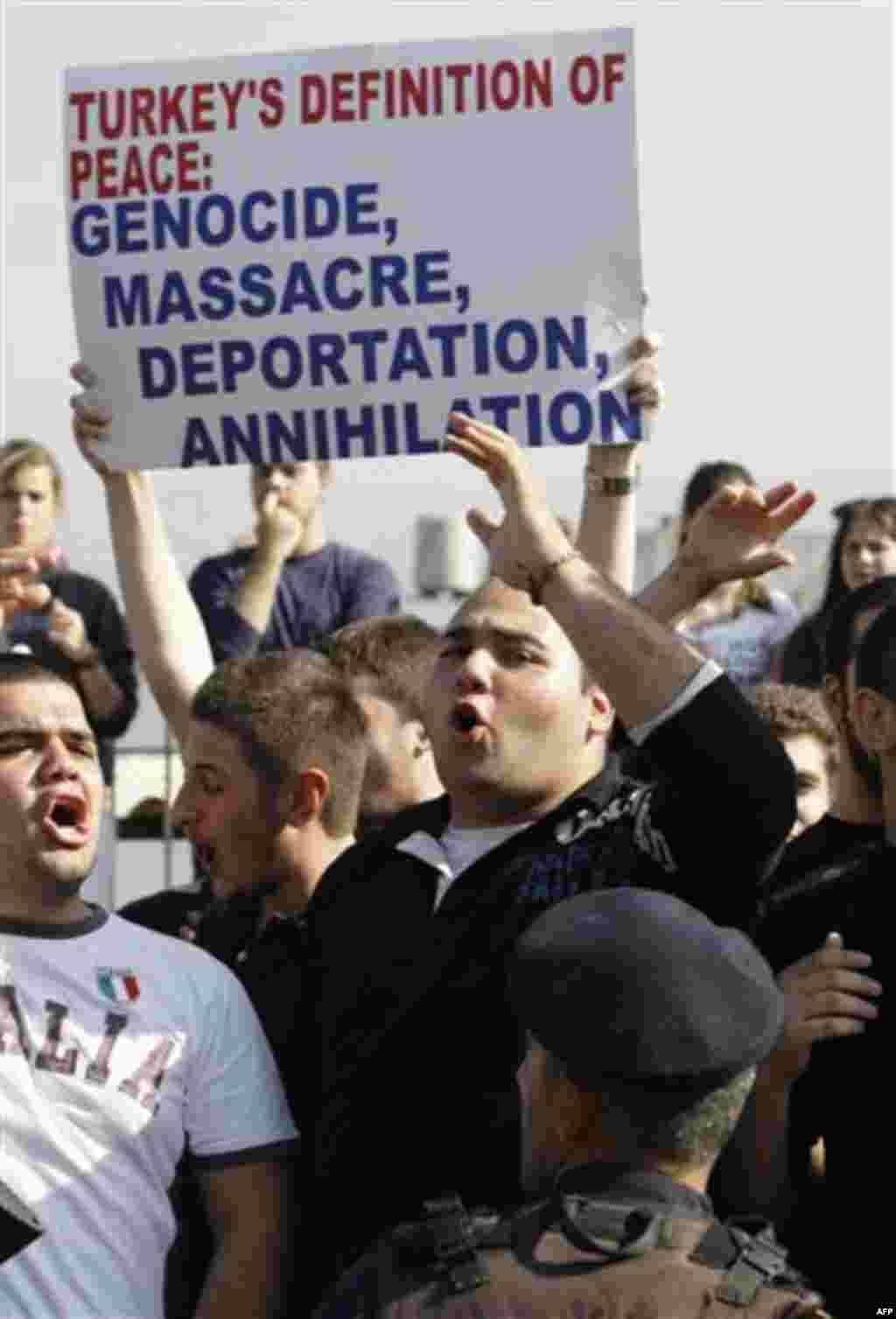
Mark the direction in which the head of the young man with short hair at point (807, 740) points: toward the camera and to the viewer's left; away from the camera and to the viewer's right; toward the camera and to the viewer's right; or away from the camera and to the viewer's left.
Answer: toward the camera and to the viewer's left

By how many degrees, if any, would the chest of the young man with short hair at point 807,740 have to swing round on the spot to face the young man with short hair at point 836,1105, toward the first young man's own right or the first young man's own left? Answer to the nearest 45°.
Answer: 0° — they already face them

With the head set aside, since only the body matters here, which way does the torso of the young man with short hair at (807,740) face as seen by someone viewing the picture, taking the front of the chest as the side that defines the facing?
toward the camera

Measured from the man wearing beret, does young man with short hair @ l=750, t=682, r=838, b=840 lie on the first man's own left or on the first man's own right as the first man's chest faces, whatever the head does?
on the first man's own right

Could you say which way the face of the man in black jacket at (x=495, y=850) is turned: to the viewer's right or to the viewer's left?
to the viewer's left

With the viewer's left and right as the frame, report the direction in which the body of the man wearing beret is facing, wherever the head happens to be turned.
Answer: facing away from the viewer and to the left of the viewer

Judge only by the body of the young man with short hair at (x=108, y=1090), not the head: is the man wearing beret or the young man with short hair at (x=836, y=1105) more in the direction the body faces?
the man wearing beret

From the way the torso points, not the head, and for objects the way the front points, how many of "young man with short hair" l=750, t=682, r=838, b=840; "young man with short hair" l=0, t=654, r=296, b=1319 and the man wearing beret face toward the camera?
2

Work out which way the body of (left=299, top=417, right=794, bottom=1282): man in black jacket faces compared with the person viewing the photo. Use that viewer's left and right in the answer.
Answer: facing the viewer and to the left of the viewer

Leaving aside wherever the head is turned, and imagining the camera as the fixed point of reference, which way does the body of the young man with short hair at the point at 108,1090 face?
toward the camera
